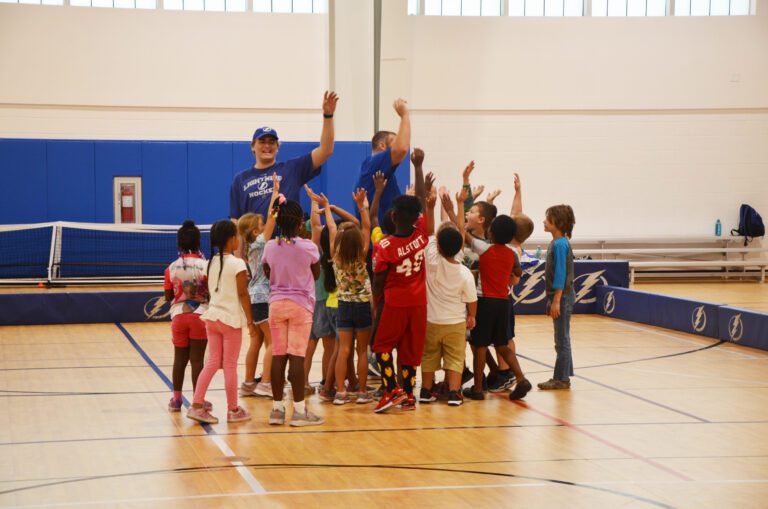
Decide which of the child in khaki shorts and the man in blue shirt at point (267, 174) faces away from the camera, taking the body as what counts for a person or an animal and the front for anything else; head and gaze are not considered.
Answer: the child in khaki shorts

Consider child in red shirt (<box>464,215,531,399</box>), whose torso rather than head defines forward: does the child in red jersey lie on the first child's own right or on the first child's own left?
on the first child's own left

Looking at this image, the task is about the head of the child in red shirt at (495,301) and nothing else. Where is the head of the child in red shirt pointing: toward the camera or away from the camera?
away from the camera

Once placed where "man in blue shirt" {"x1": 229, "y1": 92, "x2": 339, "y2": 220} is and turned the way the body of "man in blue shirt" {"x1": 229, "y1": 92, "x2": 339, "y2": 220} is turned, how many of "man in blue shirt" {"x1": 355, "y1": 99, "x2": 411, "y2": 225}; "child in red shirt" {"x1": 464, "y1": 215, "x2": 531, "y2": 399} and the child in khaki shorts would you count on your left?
3

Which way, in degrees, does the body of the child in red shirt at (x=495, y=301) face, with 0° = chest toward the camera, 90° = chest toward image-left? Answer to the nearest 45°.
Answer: approximately 135°

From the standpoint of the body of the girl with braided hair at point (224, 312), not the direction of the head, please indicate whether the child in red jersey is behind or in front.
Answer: in front

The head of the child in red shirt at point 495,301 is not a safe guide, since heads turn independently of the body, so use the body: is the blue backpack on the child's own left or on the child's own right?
on the child's own right

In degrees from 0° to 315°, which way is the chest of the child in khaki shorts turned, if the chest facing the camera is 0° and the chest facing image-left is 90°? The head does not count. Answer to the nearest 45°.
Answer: approximately 180°
